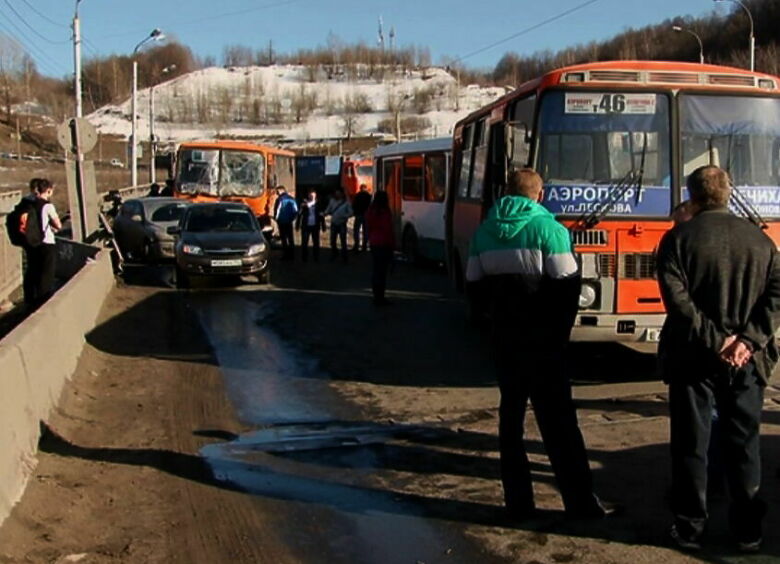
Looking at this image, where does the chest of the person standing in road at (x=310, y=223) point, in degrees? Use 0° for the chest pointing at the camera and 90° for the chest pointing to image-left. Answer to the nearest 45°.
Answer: approximately 0°

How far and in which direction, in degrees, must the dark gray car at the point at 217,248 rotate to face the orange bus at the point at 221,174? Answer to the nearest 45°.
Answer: approximately 180°

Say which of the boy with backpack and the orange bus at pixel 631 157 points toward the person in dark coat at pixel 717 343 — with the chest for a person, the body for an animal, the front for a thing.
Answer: the orange bus

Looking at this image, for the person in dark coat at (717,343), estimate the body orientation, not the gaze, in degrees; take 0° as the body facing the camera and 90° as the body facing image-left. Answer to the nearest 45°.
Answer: approximately 180°

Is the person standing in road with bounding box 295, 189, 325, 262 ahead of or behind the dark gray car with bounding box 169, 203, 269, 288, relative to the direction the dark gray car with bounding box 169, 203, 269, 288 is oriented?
behind

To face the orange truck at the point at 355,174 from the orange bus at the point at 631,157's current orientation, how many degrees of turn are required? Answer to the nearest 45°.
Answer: approximately 180°
